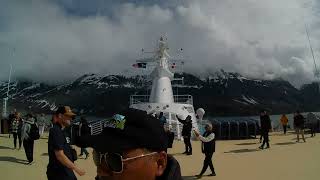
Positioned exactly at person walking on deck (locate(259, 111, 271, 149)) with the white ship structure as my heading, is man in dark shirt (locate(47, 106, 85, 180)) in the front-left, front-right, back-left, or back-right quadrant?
back-left

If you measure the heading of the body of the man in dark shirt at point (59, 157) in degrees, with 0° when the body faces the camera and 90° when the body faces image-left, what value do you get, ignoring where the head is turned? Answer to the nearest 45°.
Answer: approximately 270°

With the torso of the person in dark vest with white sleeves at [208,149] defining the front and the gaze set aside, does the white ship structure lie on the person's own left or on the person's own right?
on the person's own right

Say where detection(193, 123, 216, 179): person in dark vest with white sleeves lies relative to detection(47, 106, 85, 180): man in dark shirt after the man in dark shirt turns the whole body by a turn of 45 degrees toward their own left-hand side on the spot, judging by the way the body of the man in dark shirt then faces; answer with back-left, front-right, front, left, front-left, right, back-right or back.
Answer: front
